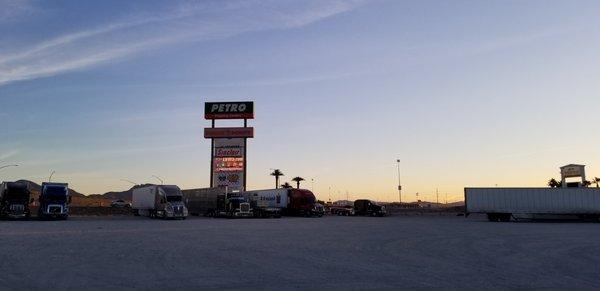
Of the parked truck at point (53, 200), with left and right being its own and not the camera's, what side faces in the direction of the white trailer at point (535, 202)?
left

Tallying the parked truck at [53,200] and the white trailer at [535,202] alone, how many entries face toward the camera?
1

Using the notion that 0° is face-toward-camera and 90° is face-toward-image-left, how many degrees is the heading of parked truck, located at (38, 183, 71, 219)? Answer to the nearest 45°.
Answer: approximately 0°

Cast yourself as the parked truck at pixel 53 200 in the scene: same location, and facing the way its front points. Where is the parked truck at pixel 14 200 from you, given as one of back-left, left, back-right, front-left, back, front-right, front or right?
right

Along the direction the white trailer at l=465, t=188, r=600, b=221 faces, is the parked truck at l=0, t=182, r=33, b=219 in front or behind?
behind
